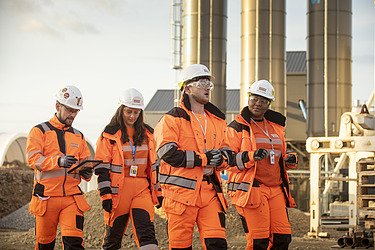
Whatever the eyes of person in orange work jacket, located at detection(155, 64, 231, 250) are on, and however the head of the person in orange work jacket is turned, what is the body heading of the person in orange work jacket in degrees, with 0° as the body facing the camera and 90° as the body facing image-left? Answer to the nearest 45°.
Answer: approximately 315°

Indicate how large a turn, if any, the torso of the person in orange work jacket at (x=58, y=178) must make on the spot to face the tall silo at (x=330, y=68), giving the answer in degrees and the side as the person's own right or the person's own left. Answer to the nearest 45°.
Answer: approximately 90° to the person's own left

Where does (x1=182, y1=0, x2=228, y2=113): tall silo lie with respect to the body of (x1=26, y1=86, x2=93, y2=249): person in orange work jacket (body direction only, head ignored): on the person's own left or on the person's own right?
on the person's own left

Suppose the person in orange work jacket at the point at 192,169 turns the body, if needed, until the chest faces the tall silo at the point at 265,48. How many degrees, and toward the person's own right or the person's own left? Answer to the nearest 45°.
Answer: approximately 135° to the person's own left

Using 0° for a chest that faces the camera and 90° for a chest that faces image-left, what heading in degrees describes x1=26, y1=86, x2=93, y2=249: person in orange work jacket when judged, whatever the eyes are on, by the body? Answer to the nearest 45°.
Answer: approximately 315°

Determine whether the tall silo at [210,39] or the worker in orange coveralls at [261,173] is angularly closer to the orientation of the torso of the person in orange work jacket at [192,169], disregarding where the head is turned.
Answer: the worker in orange coveralls
